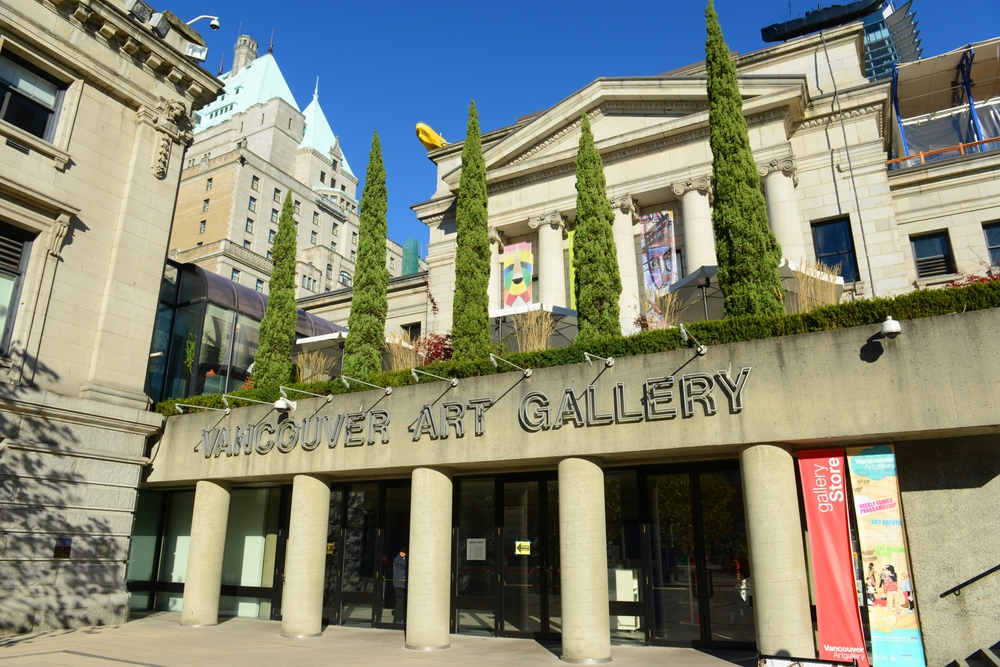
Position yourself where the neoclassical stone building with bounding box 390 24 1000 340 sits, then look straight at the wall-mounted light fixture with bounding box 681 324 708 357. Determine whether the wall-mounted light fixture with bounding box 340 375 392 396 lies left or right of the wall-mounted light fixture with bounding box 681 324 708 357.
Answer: right

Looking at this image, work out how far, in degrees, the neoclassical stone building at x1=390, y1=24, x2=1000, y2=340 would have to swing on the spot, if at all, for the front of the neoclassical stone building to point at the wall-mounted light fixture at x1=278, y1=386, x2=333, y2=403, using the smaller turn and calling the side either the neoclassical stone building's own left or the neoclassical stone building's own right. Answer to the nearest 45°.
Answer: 0° — it already faces it

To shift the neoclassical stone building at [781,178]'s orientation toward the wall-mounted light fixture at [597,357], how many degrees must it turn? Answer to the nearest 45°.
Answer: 0° — it already faces it

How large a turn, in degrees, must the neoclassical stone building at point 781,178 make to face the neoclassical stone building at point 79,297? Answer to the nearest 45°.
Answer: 0° — it already faces it

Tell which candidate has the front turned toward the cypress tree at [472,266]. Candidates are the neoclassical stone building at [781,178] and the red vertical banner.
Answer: the neoclassical stone building

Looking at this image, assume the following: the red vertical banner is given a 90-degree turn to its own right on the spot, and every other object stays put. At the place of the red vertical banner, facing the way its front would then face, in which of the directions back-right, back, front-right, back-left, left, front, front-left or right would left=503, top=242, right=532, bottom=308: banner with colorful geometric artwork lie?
front-right

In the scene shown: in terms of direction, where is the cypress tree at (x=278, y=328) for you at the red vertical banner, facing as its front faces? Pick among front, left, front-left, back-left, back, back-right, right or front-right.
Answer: right

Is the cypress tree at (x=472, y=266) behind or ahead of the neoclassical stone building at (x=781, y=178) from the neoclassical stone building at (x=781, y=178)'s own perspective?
ahead

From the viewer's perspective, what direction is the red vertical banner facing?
toward the camera

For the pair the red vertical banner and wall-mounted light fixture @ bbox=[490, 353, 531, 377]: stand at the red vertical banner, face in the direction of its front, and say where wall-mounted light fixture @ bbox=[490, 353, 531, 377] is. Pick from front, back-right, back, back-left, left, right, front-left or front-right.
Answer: right

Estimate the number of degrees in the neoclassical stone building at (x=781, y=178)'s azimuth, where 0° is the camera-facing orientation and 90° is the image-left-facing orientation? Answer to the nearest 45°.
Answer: approximately 45°

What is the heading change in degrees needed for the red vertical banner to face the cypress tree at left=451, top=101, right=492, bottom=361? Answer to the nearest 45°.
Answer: approximately 90° to its right

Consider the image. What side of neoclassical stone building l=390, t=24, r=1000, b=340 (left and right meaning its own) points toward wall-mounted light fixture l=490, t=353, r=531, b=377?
front

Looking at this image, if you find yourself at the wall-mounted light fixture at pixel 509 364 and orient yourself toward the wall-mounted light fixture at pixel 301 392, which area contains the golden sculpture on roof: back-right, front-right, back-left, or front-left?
front-right

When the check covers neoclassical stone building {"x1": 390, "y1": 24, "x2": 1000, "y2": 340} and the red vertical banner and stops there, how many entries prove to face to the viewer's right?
0

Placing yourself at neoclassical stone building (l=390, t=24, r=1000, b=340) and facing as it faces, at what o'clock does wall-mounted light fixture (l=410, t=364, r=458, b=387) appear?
The wall-mounted light fixture is roughly at 12 o'clock from the neoclassical stone building.
